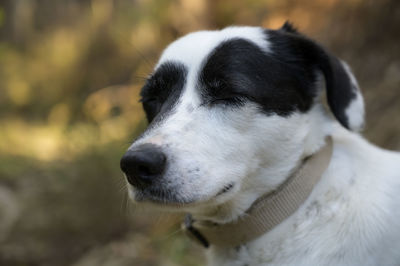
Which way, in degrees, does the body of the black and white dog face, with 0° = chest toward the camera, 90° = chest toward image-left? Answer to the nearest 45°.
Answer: approximately 45°
